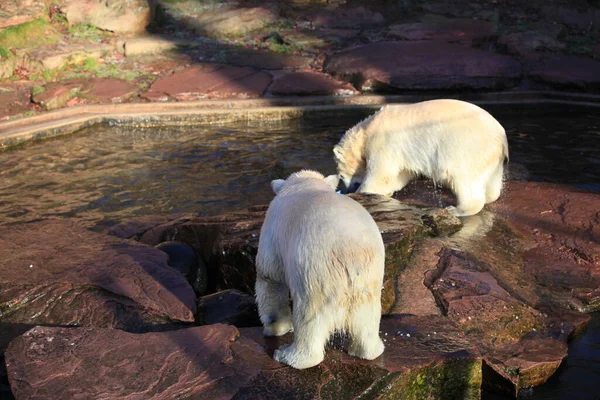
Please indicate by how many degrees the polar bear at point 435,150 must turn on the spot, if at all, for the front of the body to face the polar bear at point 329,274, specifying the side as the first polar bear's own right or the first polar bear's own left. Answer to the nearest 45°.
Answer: approximately 90° to the first polar bear's own left

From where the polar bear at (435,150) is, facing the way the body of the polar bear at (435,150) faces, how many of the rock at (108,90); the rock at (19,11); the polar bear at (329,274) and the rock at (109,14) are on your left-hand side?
1

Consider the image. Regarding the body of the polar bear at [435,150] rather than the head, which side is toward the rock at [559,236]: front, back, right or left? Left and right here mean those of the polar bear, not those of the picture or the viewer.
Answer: back

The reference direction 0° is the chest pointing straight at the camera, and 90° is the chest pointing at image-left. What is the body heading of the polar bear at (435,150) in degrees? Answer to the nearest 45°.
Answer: approximately 90°

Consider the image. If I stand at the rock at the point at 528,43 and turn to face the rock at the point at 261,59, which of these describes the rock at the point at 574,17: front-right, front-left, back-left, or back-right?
back-right

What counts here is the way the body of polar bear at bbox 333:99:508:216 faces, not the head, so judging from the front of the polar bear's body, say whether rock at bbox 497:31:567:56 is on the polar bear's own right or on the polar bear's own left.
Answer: on the polar bear's own right

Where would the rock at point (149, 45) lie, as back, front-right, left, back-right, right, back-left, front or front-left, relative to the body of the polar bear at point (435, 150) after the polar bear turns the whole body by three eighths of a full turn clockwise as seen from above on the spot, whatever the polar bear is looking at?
left

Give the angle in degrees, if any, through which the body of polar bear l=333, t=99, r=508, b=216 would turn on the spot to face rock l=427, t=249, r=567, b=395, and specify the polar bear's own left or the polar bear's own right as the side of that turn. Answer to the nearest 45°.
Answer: approximately 90° to the polar bear's own left

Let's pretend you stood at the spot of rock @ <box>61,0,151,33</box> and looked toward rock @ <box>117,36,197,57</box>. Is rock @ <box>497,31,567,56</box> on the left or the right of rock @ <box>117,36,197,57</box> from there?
left

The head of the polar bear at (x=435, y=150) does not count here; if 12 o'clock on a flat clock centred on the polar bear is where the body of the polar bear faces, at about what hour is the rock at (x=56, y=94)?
The rock is roughly at 1 o'clock from the polar bear.

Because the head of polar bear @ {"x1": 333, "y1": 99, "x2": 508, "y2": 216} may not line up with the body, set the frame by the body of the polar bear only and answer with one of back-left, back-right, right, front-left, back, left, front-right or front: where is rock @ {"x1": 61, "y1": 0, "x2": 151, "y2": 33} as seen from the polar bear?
front-right

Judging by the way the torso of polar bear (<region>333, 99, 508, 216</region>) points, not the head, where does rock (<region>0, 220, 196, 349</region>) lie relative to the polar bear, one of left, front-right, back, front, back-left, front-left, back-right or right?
front-left

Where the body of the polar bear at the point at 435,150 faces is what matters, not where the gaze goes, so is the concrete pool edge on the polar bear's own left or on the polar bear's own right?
on the polar bear's own right

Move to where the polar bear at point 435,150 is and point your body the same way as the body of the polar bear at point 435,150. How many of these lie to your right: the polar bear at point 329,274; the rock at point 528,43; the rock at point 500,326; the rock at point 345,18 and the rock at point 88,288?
2

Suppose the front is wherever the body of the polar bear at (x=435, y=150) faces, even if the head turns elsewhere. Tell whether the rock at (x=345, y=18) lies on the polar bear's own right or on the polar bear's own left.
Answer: on the polar bear's own right
